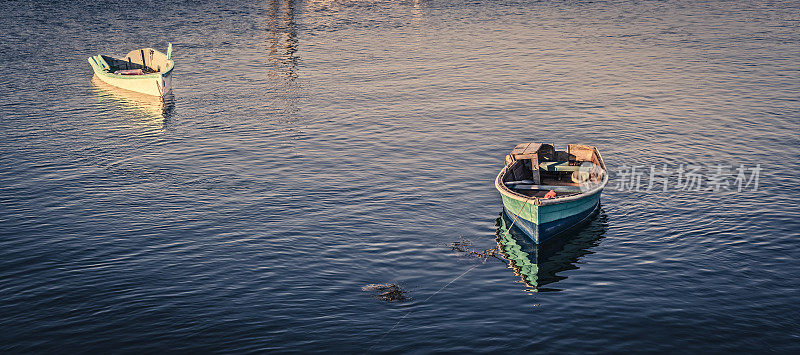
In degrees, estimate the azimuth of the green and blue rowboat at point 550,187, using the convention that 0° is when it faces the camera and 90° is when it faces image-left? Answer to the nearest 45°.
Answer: approximately 0°

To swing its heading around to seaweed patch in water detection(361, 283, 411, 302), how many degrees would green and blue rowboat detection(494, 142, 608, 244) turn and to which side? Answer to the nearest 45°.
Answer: approximately 45° to its right

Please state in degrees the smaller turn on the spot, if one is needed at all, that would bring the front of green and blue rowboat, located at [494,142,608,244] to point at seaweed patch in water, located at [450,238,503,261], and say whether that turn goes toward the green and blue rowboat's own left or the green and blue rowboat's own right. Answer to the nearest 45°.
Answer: approximately 45° to the green and blue rowboat's own right
